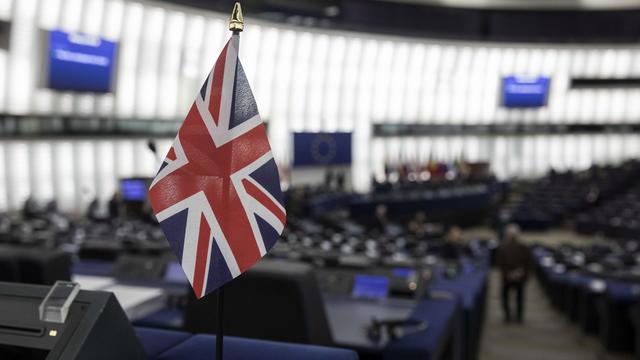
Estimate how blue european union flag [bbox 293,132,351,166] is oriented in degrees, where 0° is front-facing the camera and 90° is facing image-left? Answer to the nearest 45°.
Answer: approximately 0°

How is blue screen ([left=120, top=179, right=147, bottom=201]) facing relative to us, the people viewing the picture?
facing the viewer

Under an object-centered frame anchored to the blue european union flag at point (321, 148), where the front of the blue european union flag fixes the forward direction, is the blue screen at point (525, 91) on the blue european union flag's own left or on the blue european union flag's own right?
on the blue european union flag's own left

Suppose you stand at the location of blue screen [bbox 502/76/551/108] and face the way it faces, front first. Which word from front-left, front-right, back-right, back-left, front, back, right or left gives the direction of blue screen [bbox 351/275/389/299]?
front

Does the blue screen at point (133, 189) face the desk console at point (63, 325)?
yes

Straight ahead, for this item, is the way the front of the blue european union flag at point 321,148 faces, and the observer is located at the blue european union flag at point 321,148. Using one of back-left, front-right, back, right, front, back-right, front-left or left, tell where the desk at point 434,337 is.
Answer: front

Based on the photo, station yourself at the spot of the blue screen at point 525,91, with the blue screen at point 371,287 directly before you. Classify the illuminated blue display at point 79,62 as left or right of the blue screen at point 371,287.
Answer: right

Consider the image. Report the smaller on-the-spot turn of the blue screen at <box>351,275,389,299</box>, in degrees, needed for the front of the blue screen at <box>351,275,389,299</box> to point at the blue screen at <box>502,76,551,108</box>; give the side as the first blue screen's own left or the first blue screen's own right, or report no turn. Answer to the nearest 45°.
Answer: approximately 180°

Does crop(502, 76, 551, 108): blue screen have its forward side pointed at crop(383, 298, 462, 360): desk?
yes

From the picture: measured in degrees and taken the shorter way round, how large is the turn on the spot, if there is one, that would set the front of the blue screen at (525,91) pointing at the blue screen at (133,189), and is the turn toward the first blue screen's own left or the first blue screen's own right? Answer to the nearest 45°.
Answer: approximately 45° to the first blue screen's own right

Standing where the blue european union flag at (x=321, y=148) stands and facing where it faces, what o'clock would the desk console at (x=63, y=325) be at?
The desk console is roughly at 12 o'clock from the blue european union flag.

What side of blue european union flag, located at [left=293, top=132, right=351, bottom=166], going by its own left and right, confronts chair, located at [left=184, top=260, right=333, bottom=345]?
front

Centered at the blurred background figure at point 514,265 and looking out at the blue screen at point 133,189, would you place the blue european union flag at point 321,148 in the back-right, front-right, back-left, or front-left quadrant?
front-right

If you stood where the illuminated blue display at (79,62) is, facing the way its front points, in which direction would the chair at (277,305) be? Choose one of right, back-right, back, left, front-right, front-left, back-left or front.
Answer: front-right

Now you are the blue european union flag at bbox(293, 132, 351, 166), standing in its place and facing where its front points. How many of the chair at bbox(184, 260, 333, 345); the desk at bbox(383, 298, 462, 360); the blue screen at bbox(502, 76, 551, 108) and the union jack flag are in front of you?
3

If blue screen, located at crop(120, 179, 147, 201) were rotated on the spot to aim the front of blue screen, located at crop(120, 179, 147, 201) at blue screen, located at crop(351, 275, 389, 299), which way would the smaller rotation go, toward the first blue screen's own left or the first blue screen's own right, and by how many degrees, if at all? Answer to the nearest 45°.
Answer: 0° — it already faces it

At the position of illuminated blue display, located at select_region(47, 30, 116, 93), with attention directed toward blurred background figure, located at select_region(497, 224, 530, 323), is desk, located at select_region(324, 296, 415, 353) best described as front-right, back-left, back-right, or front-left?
front-right

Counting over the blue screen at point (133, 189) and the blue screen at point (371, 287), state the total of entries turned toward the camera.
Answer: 2

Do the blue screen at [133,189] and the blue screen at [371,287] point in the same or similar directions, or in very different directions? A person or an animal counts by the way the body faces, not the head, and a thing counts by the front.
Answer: same or similar directions

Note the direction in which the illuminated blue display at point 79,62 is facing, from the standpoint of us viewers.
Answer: facing the viewer and to the right of the viewer

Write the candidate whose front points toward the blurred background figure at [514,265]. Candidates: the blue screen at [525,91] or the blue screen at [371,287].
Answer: the blue screen at [525,91]

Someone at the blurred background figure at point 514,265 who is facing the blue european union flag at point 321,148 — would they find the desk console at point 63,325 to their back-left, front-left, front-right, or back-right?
back-left
